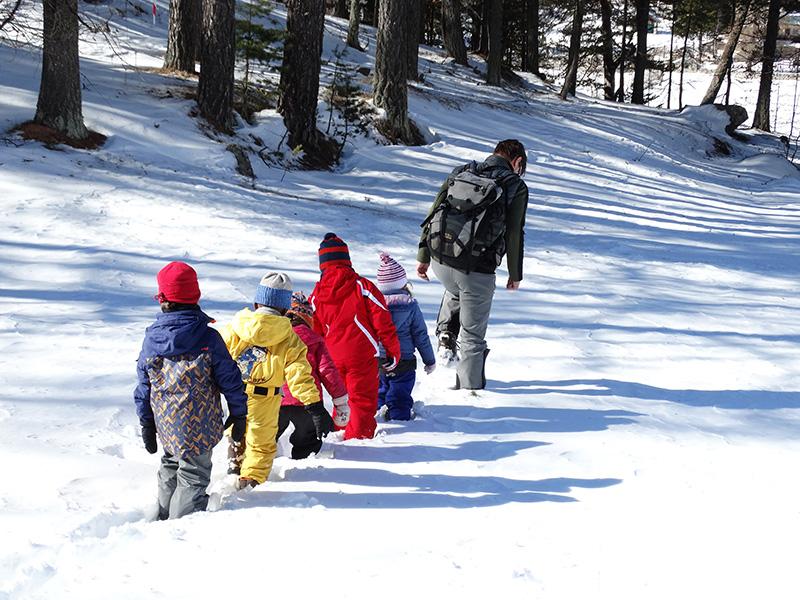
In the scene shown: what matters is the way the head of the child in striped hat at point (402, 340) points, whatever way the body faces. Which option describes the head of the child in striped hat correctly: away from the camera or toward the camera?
away from the camera

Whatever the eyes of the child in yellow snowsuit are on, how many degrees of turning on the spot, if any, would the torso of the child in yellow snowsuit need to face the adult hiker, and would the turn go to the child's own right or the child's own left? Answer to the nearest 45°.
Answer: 0° — they already face them

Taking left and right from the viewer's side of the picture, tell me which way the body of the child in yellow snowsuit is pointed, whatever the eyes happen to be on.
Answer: facing away from the viewer and to the right of the viewer

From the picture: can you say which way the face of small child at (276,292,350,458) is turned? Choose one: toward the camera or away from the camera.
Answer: away from the camera

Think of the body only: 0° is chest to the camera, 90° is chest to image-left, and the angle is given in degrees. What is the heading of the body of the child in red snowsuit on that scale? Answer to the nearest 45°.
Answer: approximately 225°

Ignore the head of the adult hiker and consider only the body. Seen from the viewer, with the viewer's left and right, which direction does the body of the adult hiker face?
facing away from the viewer and to the right of the viewer

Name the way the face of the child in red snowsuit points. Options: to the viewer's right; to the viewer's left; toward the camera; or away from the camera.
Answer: away from the camera

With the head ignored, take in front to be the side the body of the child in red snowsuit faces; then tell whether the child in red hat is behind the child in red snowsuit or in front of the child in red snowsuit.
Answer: behind

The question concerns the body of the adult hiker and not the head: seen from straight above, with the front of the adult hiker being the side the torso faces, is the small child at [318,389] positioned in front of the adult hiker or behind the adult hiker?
behind

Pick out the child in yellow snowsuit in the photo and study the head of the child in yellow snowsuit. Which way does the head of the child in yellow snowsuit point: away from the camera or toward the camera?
away from the camera

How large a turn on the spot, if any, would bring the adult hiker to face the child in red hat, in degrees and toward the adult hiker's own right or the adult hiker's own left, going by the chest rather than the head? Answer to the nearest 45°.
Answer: approximately 180°
